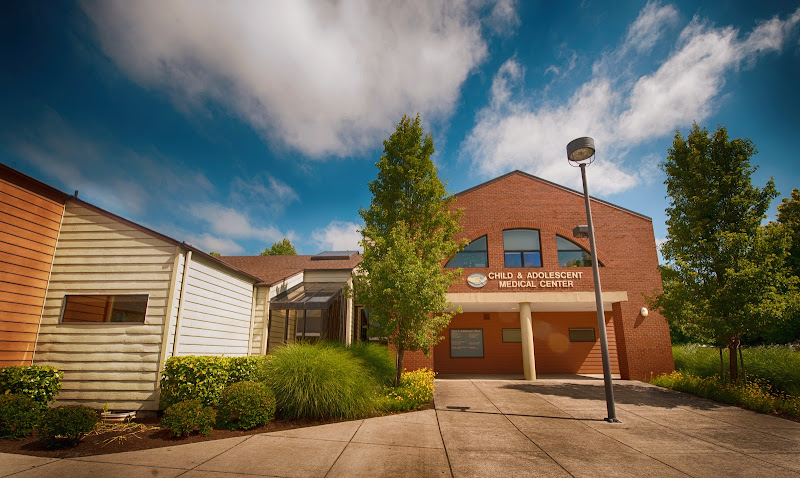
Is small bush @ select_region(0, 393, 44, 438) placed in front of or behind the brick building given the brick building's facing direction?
in front

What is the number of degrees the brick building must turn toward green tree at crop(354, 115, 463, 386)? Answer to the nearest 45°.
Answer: approximately 45° to its right

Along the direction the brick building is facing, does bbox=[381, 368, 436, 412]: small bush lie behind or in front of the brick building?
in front

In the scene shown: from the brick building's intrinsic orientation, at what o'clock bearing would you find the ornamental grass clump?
The ornamental grass clump is roughly at 1 o'clock from the brick building.

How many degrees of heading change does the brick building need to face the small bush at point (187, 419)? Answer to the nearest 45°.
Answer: approximately 45° to its right

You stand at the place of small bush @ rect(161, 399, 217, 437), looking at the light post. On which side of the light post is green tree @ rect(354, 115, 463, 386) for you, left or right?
left

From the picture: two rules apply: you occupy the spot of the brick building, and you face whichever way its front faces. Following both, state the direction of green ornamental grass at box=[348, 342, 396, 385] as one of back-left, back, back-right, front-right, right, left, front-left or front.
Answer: front-right

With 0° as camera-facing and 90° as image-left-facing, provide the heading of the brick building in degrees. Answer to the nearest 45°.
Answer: approximately 0°

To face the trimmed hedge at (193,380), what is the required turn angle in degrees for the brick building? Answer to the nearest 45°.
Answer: approximately 45° to its right

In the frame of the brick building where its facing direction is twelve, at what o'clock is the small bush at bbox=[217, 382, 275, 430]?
The small bush is roughly at 1 o'clock from the brick building.

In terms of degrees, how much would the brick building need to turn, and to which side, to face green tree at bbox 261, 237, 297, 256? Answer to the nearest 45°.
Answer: approximately 135° to its right
